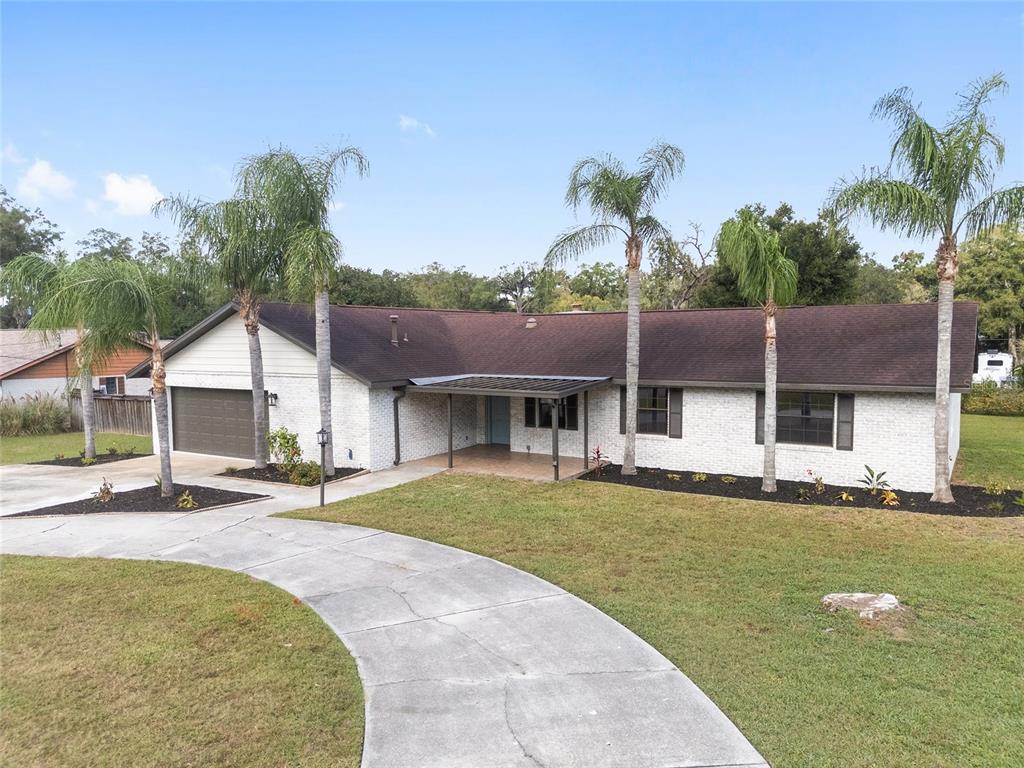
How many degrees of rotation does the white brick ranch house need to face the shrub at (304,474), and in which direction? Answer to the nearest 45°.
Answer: approximately 90° to its right

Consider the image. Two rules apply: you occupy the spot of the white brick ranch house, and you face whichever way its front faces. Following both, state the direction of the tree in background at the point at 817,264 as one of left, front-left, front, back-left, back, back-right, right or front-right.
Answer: back-left

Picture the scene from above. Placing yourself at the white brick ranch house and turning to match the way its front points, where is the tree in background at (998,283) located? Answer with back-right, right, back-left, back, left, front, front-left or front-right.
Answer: back-left

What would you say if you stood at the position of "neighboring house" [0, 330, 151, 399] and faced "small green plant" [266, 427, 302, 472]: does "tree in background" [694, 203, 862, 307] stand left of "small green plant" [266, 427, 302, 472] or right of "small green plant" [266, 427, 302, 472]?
left

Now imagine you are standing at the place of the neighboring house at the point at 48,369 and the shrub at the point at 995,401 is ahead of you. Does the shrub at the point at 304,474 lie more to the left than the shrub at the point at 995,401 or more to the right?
right

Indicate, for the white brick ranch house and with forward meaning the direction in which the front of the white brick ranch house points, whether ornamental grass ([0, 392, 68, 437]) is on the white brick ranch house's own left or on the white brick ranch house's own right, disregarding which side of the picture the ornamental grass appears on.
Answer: on the white brick ranch house's own right

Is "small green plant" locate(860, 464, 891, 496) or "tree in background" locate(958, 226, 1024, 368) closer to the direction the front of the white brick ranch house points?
the small green plant

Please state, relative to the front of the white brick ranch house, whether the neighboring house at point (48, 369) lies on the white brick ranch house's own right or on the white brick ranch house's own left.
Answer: on the white brick ranch house's own right

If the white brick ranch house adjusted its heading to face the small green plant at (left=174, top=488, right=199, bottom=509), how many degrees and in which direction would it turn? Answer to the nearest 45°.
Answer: approximately 45° to its right

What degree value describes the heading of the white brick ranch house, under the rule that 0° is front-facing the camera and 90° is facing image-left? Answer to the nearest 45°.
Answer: approximately 0°

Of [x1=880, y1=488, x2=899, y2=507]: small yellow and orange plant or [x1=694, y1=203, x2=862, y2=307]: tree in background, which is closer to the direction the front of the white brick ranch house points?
the small yellow and orange plant

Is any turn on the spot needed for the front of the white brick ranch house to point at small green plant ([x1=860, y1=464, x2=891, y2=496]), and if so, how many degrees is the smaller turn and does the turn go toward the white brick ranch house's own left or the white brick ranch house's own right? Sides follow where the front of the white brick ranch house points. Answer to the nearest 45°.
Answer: approximately 45° to the white brick ranch house's own left
